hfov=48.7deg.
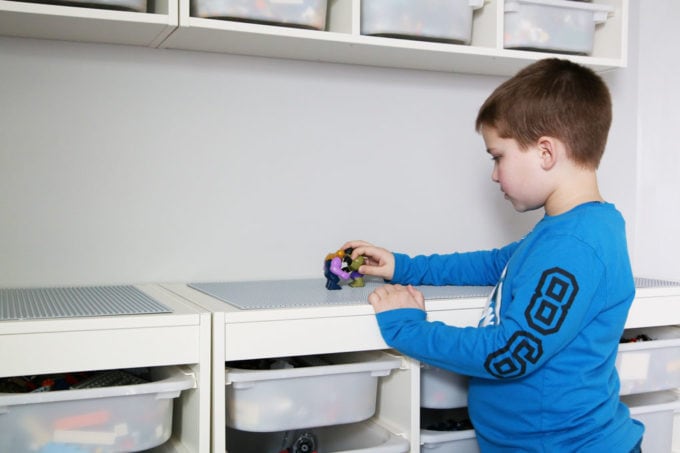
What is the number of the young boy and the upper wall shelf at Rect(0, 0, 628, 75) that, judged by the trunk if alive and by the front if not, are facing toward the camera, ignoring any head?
1

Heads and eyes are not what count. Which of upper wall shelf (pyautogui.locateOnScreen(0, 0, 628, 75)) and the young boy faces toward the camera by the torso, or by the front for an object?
the upper wall shelf

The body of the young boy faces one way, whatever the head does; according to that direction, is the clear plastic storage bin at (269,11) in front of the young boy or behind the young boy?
in front

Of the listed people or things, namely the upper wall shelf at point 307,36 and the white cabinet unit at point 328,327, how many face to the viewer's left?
0

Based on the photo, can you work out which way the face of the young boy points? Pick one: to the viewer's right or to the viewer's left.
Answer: to the viewer's left

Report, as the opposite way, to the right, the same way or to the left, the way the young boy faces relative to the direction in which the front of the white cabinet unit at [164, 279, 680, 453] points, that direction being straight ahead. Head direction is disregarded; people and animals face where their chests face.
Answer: to the right

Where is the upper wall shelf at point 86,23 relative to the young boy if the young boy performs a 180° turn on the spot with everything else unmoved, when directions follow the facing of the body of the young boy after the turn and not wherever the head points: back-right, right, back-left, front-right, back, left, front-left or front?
back

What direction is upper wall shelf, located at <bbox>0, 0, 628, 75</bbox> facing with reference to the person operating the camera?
facing the viewer

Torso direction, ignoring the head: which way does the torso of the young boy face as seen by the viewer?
to the viewer's left

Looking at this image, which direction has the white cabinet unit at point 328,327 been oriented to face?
toward the camera

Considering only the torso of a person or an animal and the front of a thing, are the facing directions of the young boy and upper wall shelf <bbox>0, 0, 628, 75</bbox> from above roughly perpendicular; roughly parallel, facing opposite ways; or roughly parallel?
roughly perpendicular
